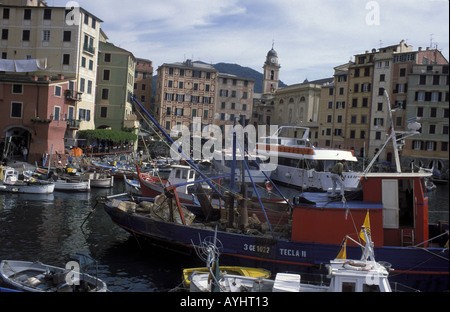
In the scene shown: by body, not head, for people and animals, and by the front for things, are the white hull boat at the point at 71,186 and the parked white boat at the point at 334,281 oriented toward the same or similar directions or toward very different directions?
very different directions
